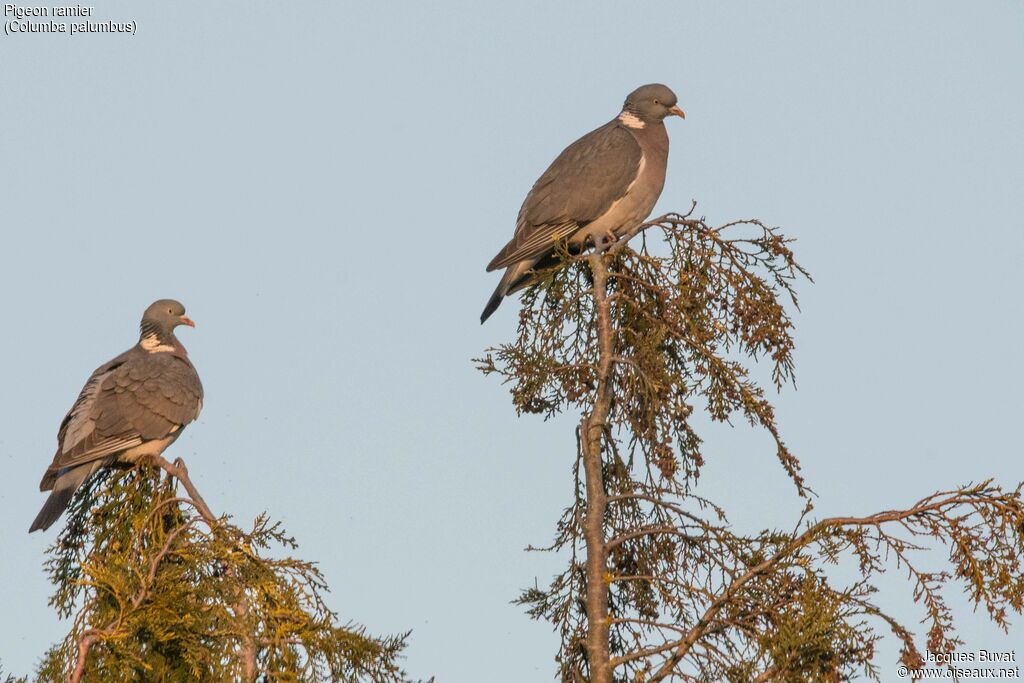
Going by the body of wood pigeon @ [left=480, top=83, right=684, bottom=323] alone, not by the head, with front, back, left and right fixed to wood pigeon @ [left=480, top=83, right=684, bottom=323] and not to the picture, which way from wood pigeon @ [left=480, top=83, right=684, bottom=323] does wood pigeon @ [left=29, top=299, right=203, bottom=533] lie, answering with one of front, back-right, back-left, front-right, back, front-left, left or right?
back

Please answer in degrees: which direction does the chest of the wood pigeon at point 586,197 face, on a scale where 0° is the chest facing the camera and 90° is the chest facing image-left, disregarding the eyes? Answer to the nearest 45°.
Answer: approximately 270°
